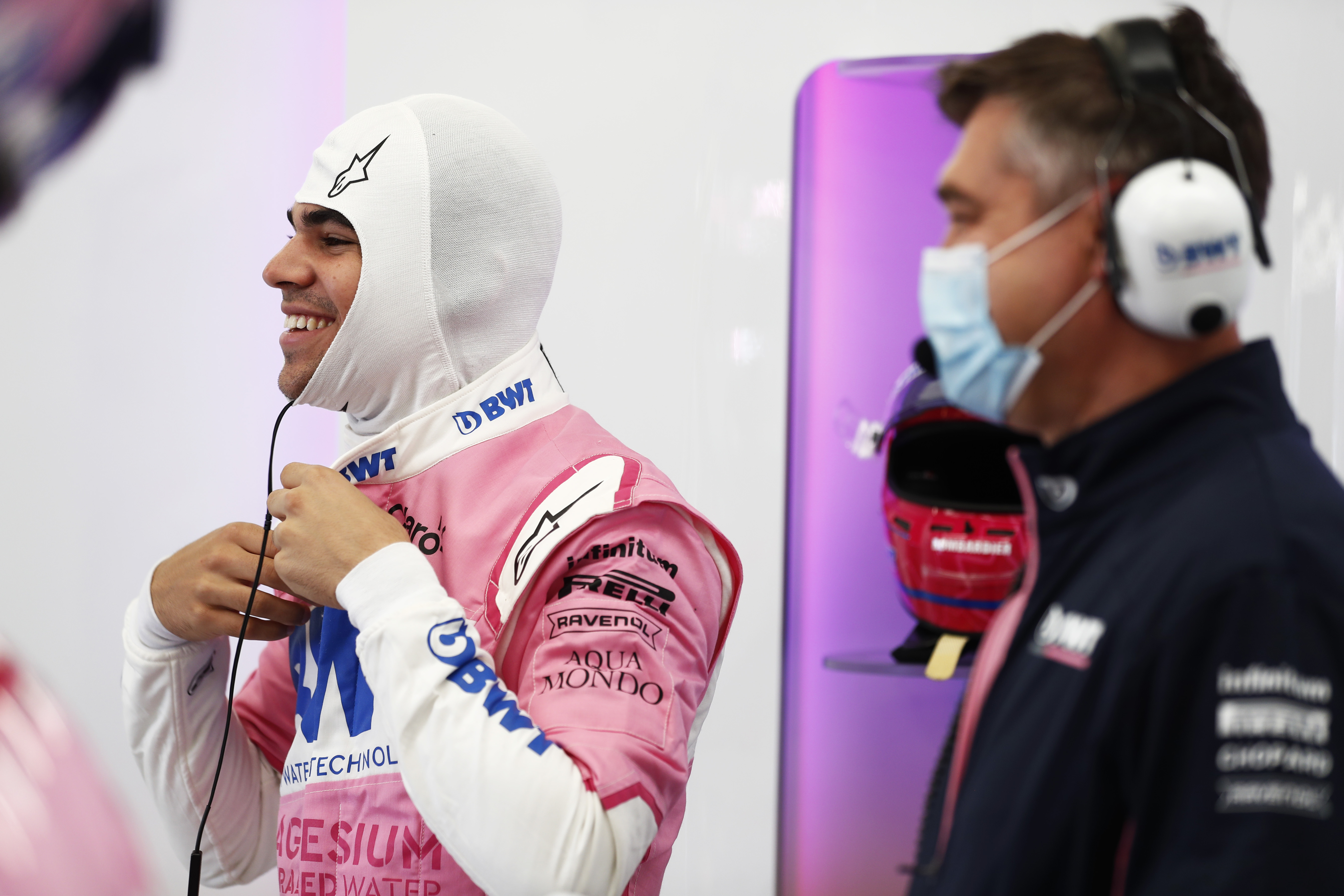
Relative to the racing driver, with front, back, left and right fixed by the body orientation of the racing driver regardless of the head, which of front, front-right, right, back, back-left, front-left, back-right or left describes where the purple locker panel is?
back

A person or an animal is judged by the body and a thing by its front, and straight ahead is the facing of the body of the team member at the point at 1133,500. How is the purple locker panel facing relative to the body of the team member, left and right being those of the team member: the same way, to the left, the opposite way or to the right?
to the left

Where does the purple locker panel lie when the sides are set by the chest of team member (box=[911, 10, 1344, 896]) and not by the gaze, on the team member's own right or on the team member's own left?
on the team member's own right

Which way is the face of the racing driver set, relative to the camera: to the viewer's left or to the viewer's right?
to the viewer's left

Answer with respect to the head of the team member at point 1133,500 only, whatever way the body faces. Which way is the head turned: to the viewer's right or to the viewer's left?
to the viewer's left

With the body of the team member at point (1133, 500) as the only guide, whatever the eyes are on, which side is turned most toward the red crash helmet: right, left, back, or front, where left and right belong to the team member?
right

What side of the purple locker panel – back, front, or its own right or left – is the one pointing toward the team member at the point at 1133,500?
front

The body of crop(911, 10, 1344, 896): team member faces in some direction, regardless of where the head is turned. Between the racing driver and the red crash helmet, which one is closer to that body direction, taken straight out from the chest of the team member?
the racing driver

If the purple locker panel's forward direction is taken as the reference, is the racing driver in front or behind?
in front

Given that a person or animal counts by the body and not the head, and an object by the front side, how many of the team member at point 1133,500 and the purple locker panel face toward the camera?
1

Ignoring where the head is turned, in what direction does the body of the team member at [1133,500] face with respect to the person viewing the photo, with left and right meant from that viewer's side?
facing to the left of the viewer
